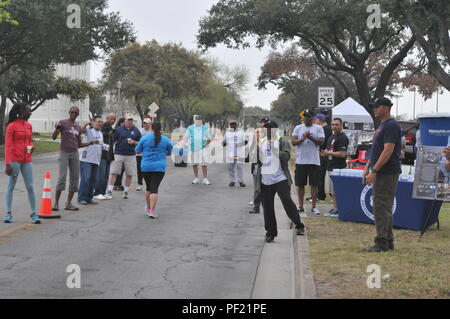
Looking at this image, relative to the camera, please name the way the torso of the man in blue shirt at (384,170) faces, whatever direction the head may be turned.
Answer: to the viewer's left

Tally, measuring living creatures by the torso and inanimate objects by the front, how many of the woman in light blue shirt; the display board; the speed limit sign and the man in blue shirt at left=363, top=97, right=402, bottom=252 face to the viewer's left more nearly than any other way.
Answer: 1

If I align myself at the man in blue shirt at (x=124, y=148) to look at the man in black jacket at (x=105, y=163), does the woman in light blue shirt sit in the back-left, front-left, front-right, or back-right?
front-left

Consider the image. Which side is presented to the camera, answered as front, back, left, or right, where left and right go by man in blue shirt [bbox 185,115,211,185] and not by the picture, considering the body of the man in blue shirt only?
front

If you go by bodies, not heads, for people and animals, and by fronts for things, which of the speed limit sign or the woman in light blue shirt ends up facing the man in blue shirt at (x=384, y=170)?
the speed limit sign

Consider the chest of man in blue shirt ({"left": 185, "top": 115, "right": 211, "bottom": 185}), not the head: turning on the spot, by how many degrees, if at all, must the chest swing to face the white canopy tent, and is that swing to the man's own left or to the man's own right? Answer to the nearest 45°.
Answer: approximately 135° to the man's own left

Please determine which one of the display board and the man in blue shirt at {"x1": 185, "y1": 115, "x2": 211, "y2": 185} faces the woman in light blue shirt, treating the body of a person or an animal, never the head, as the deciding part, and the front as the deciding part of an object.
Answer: the man in blue shirt

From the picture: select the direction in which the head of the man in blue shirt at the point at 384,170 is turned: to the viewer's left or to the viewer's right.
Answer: to the viewer's left

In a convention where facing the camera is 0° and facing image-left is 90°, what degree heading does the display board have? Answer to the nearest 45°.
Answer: approximately 0°

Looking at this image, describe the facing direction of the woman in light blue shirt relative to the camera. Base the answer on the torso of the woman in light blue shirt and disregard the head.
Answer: away from the camera

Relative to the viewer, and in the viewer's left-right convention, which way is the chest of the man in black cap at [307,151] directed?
facing the viewer

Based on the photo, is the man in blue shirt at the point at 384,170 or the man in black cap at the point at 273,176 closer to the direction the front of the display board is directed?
the man in blue shirt

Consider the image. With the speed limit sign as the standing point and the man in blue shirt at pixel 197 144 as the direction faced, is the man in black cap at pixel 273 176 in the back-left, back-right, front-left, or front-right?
front-left

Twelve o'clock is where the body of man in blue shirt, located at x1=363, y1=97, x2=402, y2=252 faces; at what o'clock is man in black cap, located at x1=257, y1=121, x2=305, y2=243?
The man in black cap is roughly at 1 o'clock from the man in blue shirt.

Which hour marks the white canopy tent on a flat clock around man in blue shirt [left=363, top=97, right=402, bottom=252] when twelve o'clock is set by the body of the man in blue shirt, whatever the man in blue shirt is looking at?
The white canopy tent is roughly at 3 o'clock from the man in blue shirt.

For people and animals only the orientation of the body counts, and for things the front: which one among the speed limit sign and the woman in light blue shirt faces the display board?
the speed limit sign

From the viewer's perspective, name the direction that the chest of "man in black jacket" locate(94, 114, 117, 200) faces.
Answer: to the viewer's right
